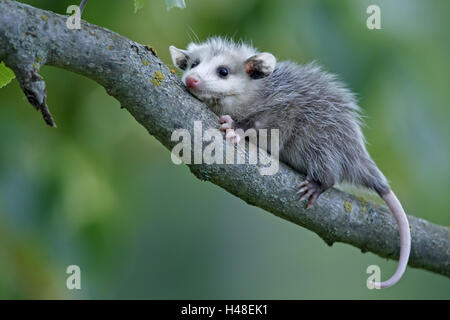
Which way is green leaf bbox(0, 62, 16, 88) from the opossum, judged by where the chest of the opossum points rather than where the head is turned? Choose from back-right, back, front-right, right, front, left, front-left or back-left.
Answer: front-left

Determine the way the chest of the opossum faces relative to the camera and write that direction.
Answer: to the viewer's left
